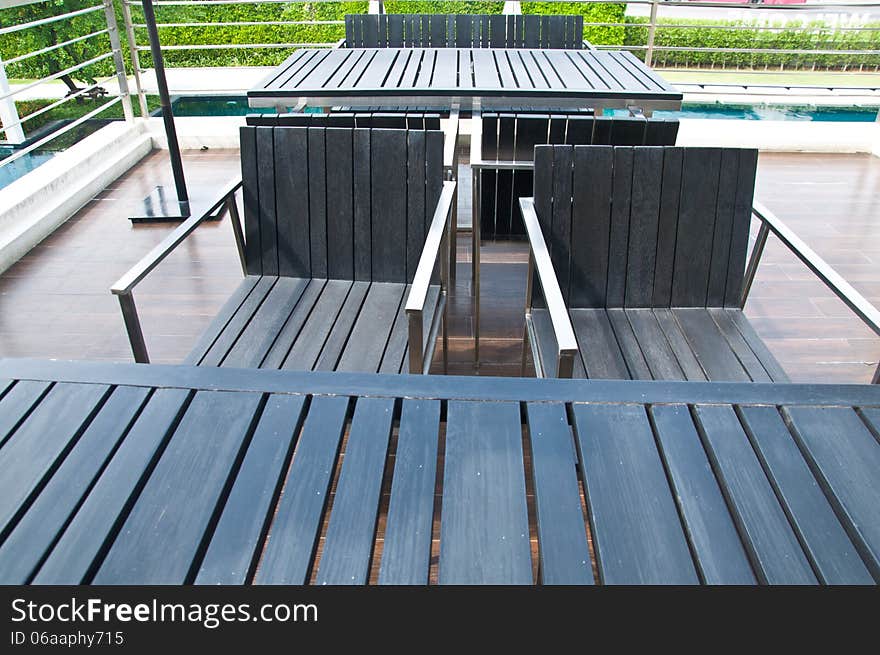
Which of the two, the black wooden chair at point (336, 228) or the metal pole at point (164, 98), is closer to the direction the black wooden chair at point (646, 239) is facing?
the black wooden chair

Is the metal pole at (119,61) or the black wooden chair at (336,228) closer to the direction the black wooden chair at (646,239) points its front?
the black wooden chair

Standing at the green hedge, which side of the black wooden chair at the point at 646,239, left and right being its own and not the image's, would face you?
back

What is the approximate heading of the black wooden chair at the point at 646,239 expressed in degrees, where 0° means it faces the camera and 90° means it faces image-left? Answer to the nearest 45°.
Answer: approximately 0°

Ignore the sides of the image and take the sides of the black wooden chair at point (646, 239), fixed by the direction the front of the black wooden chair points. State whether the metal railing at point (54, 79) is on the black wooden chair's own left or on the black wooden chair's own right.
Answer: on the black wooden chair's own right

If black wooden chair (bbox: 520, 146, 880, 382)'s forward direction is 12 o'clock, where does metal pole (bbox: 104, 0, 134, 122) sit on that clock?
The metal pole is roughly at 4 o'clock from the black wooden chair.

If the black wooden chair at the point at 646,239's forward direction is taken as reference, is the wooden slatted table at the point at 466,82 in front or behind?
behind

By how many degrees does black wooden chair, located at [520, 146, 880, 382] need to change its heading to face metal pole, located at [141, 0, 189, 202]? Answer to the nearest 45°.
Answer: approximately 90° to its right

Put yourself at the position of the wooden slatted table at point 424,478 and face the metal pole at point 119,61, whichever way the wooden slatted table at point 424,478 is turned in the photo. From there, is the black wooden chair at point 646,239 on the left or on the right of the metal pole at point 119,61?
right

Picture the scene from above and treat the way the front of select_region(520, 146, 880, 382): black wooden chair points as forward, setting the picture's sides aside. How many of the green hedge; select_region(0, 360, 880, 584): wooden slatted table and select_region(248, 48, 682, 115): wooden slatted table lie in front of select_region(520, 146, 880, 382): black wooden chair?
1

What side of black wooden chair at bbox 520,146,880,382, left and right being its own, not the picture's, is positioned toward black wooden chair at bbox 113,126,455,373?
right
